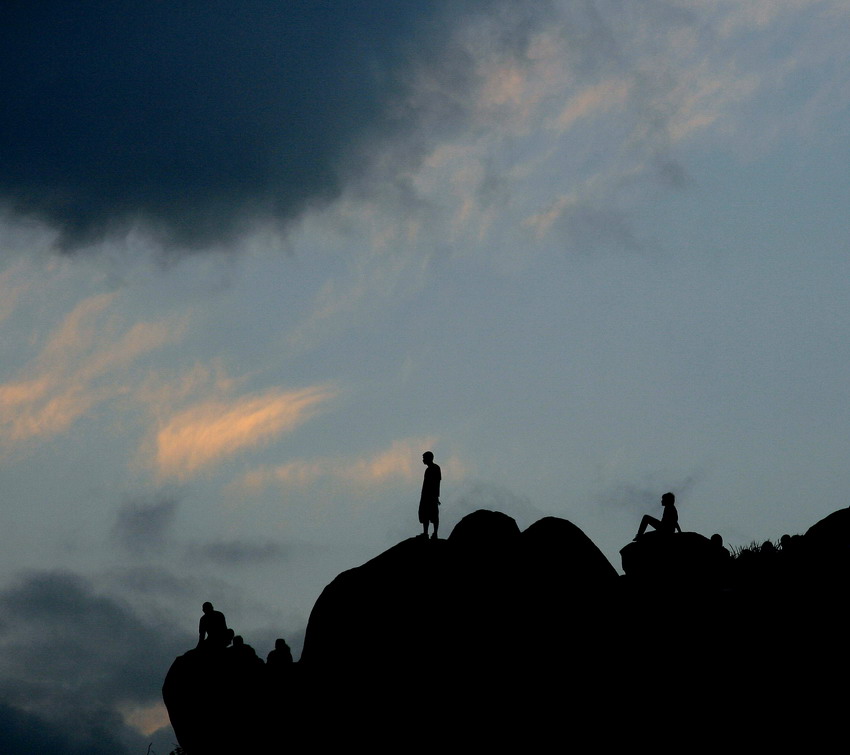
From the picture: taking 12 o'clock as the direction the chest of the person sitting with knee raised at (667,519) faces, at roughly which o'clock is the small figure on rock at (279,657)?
The small figure on rock is roughly at 12 o'clock from the person sitting with knee raised.

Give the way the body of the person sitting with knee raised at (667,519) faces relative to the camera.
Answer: to the viewer's left

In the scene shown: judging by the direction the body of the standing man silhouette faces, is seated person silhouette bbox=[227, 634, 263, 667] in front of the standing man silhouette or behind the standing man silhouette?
in front

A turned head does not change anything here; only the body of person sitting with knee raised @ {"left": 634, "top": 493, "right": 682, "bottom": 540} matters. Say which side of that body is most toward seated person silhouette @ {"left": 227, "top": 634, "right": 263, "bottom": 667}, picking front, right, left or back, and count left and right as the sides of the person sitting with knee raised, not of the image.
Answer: front

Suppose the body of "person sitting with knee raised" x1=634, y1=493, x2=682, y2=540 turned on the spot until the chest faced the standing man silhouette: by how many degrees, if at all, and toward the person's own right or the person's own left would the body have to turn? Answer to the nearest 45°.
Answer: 0° — they already face them
